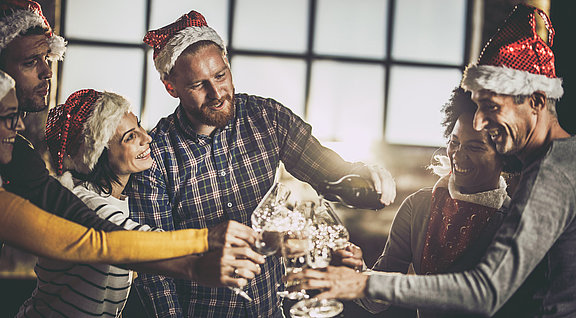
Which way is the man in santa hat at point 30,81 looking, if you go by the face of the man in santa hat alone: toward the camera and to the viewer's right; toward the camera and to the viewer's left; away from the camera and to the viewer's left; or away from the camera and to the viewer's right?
toward the camera and to the viewer's right

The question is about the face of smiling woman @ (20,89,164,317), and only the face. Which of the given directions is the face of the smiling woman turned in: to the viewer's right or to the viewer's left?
to the viewer's right

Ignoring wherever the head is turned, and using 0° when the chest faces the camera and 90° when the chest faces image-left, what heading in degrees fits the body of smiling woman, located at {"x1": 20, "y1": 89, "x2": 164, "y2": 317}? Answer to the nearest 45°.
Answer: approximately 270°
